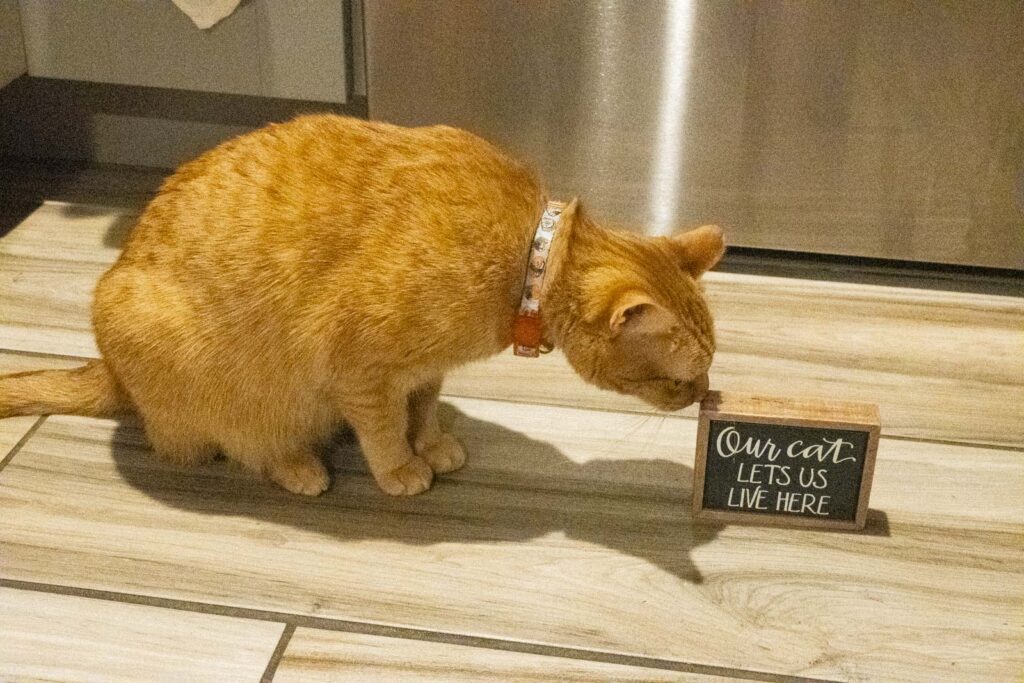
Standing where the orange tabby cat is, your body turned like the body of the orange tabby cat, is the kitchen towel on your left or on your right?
on your left

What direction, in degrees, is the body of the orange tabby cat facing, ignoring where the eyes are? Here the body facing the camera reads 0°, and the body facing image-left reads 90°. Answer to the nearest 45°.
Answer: approximately 270°

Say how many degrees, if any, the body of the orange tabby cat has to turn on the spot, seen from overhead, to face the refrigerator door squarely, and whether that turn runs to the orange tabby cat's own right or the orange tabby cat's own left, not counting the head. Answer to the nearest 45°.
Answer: approximately 45° to the orange tabby cat's own left

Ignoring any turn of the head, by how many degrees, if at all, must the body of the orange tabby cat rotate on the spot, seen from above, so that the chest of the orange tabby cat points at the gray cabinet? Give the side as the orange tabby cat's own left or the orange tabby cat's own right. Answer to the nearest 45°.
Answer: approximately 90° to the orange tabby cat's own left

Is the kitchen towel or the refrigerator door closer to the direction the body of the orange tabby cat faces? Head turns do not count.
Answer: the refrigerator door
